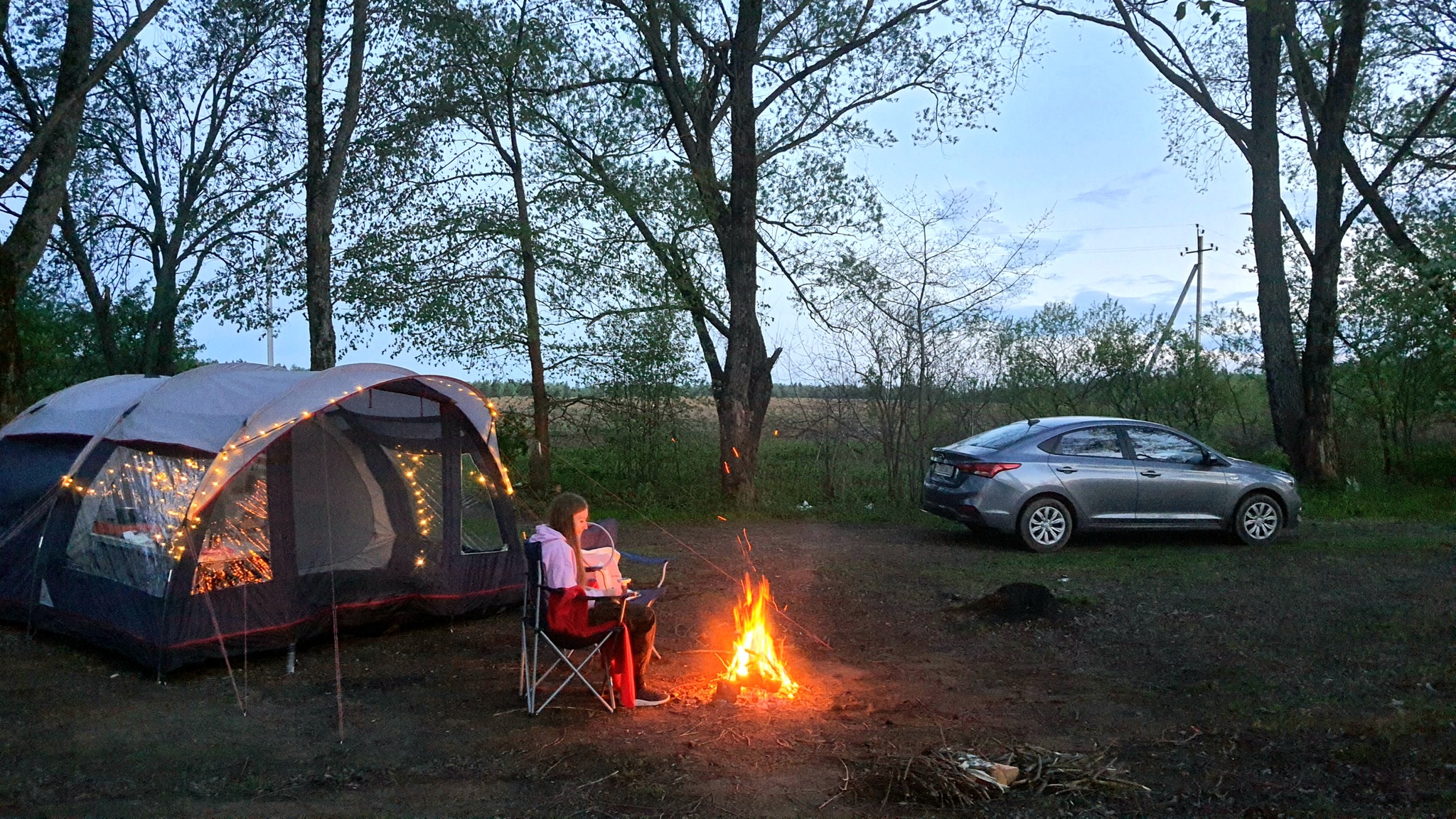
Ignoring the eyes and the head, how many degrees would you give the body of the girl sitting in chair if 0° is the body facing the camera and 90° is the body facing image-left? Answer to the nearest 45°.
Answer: approximately 270°

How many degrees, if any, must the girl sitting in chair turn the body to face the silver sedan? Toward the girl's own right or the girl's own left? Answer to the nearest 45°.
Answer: approximately 45° to the girl's own left

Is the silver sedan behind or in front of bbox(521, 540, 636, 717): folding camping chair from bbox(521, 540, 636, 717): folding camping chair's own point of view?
in front

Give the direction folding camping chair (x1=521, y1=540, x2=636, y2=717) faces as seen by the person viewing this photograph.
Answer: facing to the right of the viewer

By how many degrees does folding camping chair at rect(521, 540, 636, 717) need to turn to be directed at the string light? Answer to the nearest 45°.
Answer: approximately 135° to its left

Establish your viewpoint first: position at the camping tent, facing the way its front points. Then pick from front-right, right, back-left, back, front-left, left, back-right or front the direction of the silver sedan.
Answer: front-left

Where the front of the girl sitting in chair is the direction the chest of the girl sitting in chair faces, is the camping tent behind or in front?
behind

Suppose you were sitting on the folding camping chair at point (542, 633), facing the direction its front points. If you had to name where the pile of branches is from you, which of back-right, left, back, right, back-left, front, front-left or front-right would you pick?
front-right

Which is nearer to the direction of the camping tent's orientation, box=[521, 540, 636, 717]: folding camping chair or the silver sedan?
the folding camping chair

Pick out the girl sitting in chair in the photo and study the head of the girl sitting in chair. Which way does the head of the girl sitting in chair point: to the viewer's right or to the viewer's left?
to the viewer's right

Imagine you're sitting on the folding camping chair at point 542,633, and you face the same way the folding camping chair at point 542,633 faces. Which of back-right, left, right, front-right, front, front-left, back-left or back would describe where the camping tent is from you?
back-left

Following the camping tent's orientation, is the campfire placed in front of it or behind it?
in front
